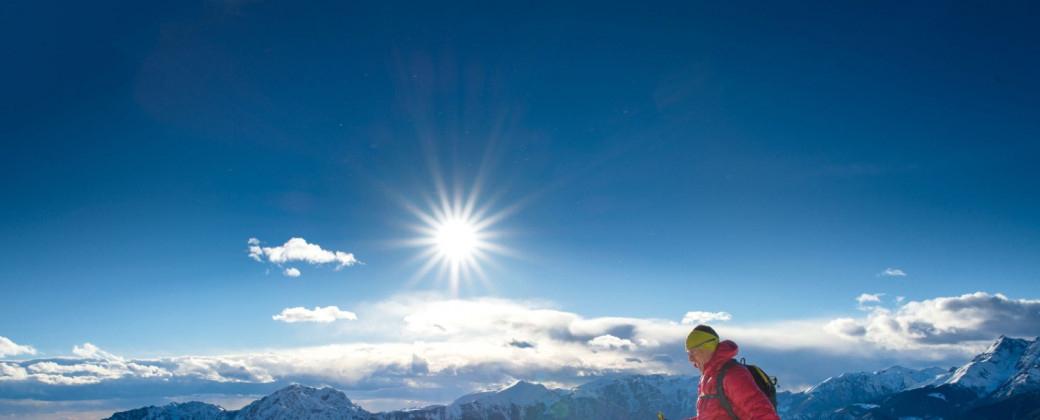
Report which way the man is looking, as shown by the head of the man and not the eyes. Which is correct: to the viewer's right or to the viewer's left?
to the viewer's left

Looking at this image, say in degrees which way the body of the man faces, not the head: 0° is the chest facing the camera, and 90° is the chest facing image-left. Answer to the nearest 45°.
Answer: approximately 90°
